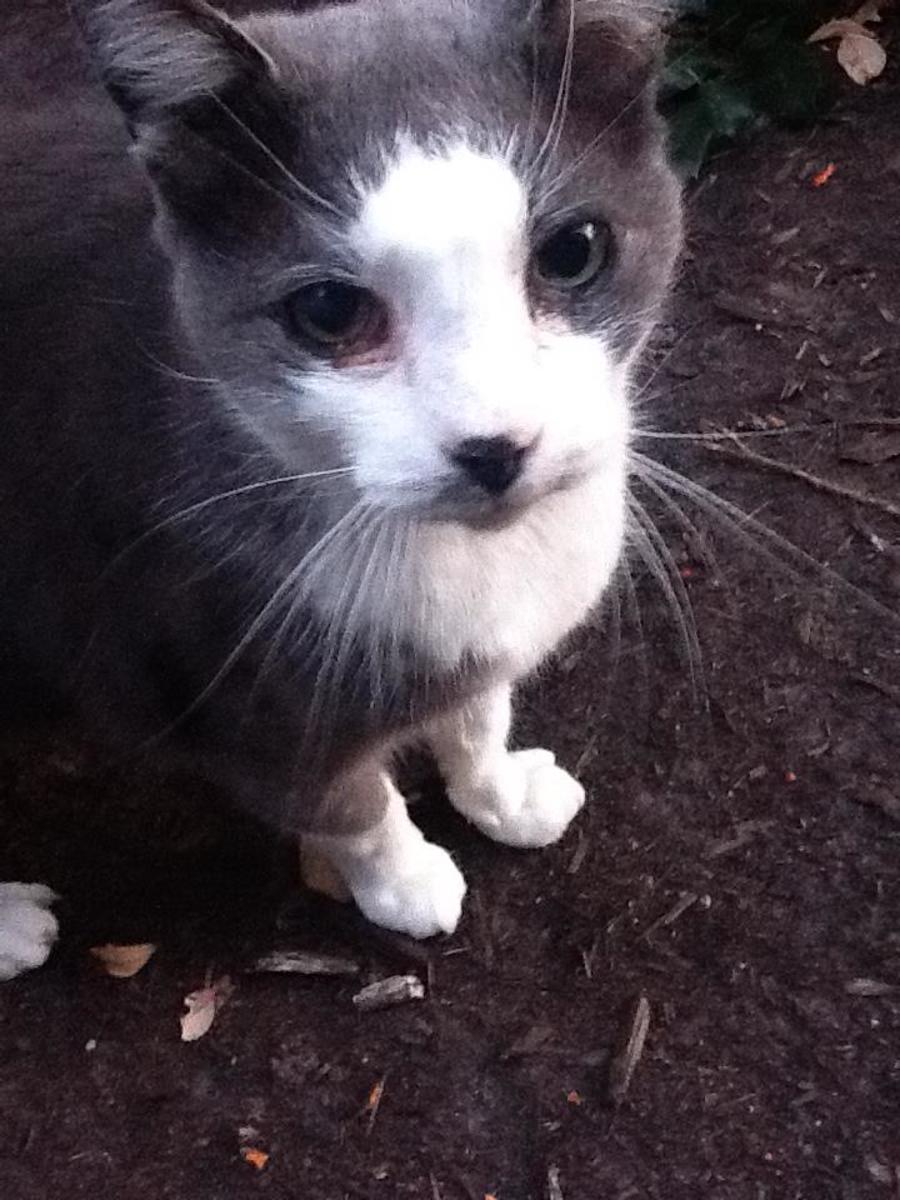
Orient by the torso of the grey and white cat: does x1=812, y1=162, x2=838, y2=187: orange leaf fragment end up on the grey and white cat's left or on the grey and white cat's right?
on the grey and white cat's left

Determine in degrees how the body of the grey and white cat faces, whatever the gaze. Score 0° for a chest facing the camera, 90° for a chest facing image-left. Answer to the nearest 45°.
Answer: approximately 315°

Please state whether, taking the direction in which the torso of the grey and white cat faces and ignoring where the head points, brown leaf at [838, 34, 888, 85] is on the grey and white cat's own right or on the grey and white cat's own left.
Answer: on the grey and white cat's own left

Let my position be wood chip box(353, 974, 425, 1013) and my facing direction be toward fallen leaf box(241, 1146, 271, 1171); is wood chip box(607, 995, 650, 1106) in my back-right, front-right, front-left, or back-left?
back-left
